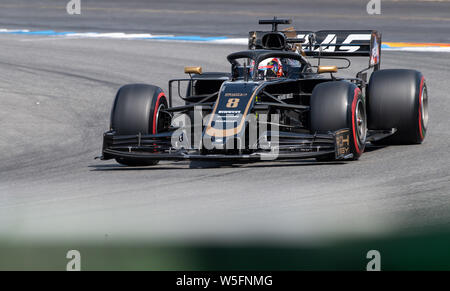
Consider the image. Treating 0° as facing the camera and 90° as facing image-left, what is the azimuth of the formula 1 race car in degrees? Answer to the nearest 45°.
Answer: approximately 0°
